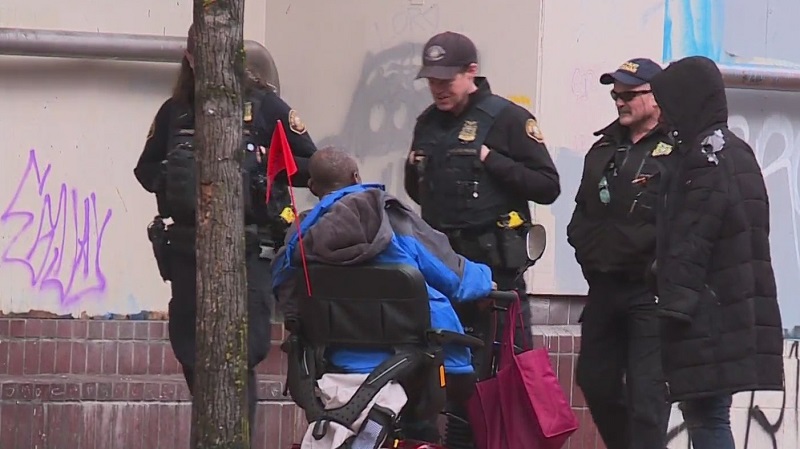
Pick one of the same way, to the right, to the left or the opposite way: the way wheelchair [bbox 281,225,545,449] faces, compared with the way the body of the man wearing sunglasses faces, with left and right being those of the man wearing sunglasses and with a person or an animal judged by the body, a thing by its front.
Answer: the opposite way

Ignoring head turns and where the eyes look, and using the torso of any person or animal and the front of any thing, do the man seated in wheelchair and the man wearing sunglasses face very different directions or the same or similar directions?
very different directions

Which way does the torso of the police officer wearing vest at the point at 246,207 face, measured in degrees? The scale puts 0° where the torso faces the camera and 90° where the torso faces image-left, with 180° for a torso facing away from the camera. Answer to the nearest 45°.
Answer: approximately 0°

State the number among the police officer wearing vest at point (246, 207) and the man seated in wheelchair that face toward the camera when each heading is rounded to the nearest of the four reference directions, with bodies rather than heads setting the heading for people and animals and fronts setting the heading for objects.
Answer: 1

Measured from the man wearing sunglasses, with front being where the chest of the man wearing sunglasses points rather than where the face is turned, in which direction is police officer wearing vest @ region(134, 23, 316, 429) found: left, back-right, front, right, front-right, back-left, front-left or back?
front-right

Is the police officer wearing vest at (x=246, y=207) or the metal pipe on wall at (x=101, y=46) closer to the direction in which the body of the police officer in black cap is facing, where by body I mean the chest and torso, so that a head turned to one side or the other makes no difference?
the police officer wearing vest

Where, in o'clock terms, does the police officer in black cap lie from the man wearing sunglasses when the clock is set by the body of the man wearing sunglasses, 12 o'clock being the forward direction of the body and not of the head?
The police officer in black cap is roughly at 2 o'clock from the man wearing sunglasses.

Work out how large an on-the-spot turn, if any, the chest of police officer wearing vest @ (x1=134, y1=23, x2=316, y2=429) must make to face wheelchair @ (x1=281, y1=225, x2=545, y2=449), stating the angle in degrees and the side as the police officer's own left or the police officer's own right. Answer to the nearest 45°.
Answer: approximately 45° to the police officer's own left

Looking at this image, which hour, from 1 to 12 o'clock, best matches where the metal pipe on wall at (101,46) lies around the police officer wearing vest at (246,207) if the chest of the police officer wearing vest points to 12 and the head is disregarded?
The metal pipe on wall is roughly at 5 o'clock from the police officer wearing vest.

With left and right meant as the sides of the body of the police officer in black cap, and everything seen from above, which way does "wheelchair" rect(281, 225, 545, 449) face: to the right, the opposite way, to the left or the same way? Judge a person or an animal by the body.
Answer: the opposite way
